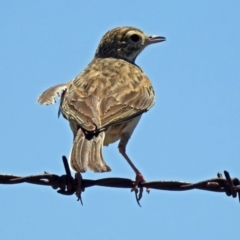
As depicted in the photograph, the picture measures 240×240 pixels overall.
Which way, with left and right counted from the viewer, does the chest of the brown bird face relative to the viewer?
facing away from the viewer and to the right of the viewer
